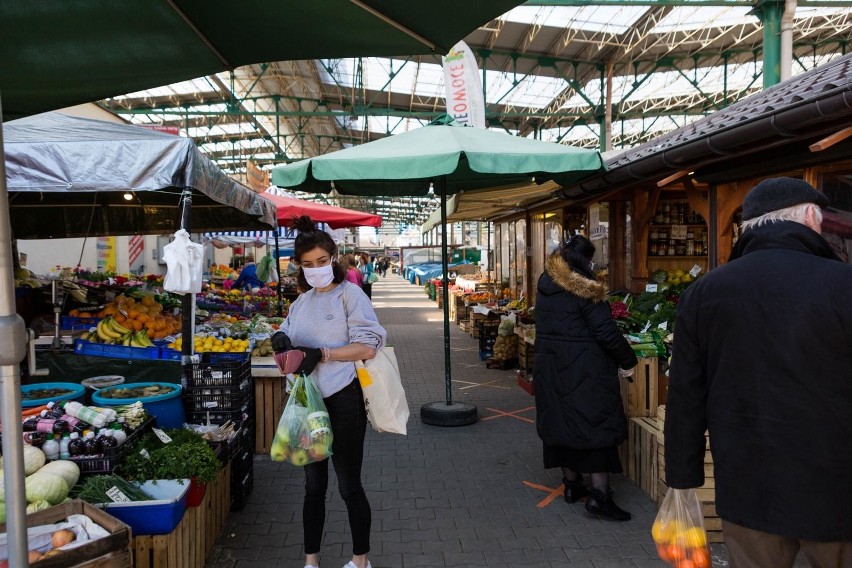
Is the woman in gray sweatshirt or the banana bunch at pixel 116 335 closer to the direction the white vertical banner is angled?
the woman in gray sweatshirt

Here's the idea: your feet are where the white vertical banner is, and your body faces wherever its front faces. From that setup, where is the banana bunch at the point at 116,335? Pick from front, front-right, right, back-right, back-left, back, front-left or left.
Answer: front-right

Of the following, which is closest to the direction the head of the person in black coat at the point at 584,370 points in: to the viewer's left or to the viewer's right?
to the viewer's right

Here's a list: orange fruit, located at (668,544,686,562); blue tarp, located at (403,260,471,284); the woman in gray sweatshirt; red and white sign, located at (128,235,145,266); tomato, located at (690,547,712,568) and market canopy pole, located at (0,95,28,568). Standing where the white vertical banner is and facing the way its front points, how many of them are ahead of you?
4

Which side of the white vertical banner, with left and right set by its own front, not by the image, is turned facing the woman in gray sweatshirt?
front

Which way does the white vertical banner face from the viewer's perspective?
toward the camera

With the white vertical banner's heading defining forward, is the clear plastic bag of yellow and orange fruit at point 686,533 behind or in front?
in front

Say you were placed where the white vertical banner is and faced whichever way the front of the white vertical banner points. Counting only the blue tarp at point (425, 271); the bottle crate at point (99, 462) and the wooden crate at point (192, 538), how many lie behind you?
1

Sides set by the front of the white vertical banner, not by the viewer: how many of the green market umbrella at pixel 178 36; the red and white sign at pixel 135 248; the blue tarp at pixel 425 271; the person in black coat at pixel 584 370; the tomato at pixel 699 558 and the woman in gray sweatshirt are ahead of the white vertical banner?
4

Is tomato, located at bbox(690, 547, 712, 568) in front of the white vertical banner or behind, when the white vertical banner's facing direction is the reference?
in front

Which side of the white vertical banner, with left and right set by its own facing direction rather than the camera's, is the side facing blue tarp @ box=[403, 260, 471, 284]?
back
